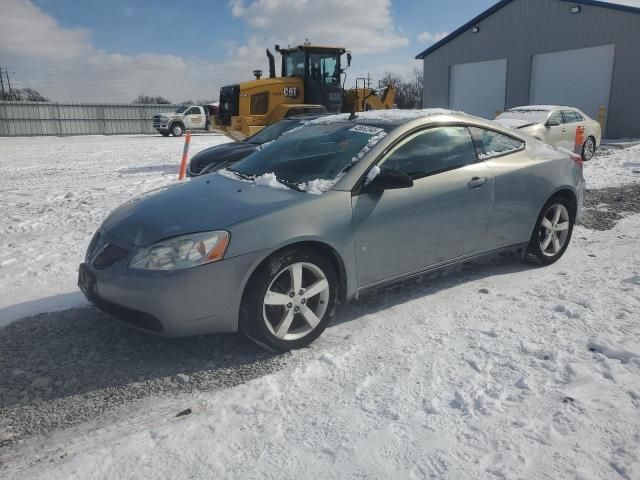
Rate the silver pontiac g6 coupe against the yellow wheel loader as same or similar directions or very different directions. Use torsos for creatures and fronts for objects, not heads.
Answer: very different directions

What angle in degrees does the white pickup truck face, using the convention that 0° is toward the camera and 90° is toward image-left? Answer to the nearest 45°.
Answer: approximately 45°

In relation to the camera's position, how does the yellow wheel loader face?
facing away from the viewer and to the right of the viewer

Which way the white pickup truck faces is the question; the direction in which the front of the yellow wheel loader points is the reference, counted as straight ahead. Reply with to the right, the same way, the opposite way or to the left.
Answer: the opposite way

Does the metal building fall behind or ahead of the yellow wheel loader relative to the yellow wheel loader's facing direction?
ahead

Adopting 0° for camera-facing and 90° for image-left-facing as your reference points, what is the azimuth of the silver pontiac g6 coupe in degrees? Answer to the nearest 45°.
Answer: approximately 45°

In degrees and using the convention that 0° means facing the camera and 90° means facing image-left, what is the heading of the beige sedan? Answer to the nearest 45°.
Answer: approximately 45°

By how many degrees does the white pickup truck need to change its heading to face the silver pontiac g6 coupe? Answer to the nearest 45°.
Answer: approximately 45° to its left

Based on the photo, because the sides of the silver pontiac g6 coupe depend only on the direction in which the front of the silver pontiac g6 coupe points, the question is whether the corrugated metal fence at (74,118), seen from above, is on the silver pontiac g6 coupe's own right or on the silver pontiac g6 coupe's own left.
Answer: on the silver pontiac g6 coupe's own right

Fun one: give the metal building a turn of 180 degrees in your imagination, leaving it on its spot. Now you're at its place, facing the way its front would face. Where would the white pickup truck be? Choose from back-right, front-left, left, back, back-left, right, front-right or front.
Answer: back-left

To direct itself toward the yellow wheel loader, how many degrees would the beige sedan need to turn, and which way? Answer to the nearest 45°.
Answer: approximately 45° to its right

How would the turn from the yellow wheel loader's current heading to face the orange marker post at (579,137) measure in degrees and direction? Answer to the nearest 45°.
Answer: approximately 45° to its right

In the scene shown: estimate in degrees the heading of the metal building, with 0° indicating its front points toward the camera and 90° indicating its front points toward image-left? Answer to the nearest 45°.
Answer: approximately 45°
